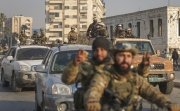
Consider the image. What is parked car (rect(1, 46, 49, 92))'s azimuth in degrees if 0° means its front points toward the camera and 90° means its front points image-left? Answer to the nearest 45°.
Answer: approximately 315°

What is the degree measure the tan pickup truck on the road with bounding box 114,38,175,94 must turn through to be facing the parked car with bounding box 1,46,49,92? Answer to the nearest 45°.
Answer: approximately 135° to its right

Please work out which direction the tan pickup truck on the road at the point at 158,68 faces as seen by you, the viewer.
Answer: facing the viewer and to the right of the viewer

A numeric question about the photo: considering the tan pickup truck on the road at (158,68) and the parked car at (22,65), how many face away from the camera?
0

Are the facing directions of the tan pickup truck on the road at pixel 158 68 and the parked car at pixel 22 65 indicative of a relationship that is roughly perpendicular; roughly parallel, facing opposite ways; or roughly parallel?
roughly parallel

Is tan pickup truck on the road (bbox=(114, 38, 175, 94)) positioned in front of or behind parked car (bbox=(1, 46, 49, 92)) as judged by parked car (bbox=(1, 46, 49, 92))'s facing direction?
in front
